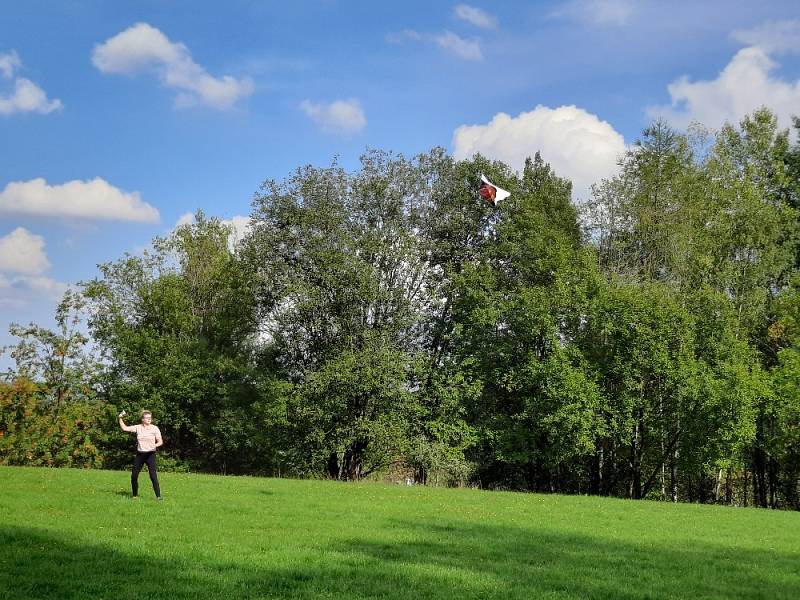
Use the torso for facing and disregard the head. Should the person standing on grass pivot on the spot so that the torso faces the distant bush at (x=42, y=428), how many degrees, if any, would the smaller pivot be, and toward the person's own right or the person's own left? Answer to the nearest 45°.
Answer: approximately 180°

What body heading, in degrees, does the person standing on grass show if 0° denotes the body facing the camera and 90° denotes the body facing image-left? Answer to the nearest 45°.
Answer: approximately 0°
